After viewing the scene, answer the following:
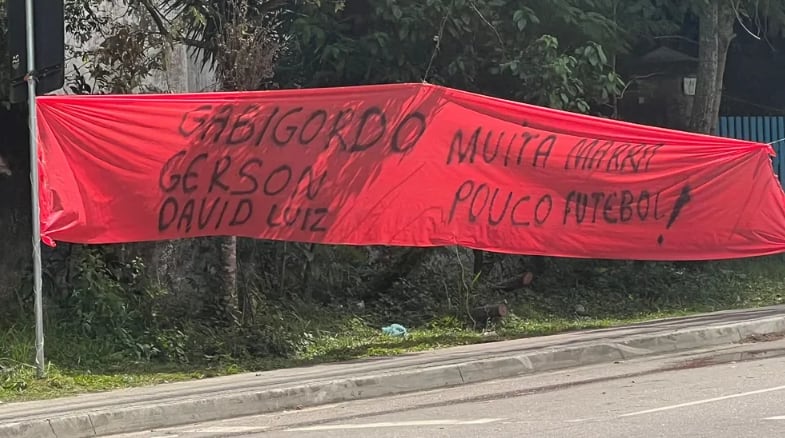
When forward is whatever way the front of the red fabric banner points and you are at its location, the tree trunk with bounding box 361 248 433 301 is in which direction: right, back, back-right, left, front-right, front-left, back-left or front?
back

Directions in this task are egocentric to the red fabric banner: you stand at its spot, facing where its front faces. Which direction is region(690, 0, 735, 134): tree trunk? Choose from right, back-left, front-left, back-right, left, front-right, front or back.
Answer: back-left

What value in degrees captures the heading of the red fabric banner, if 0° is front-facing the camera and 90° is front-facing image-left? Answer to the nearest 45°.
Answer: approximately 0°

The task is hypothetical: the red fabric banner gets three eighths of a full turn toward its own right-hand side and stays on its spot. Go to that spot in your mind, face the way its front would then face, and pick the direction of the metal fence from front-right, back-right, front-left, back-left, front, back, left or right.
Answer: right

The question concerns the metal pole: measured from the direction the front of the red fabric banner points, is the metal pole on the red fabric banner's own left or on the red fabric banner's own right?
on the red fabric banner's own right

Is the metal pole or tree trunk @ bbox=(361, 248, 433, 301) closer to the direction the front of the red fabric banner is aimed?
the metal pole
